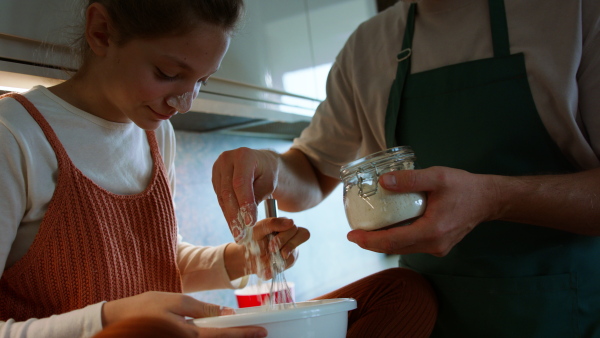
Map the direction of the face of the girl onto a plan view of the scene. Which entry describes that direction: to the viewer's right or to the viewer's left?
to the viewer's right

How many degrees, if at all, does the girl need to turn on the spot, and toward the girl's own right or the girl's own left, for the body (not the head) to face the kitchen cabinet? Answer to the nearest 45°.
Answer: approximately 90° to the girl's own left

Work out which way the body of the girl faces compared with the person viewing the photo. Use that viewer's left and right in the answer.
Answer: facing the viewer and to the right of the viewer
